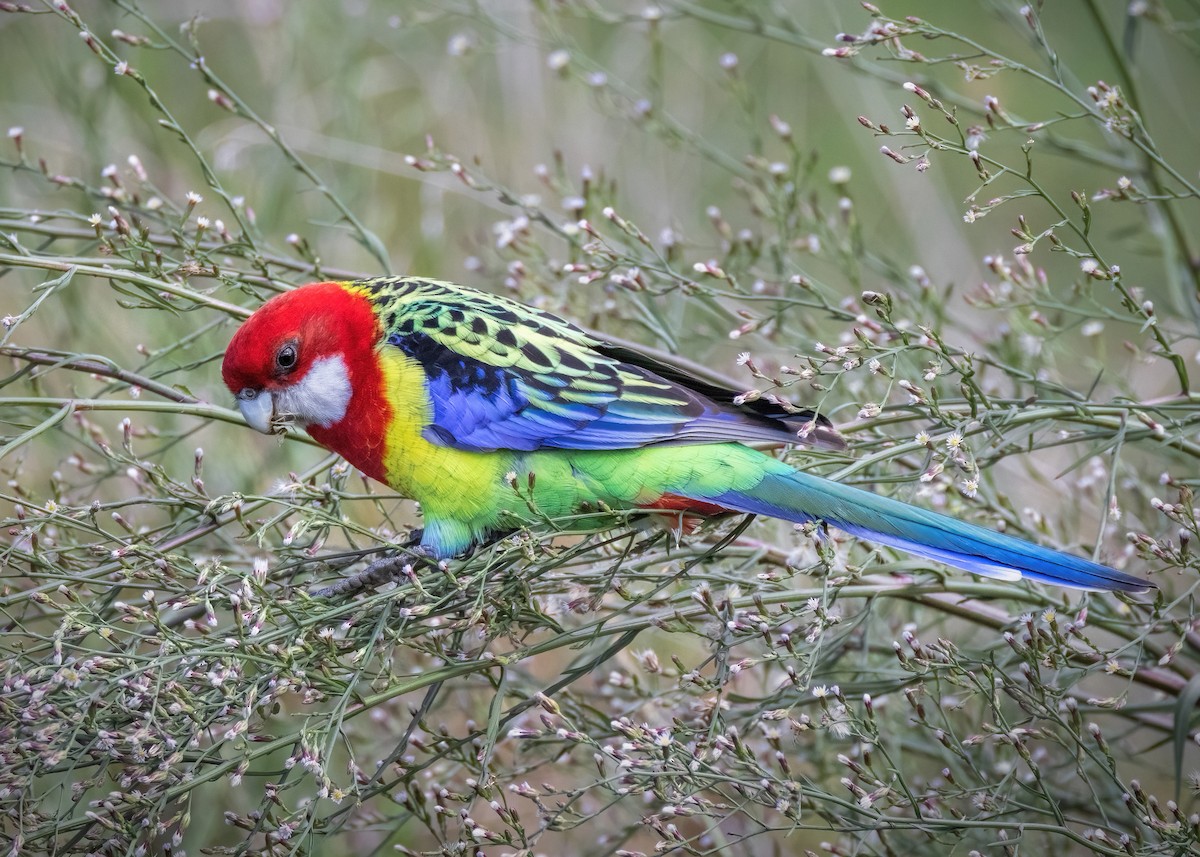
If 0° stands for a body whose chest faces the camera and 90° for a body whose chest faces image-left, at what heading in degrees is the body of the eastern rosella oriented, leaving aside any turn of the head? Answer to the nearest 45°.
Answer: approximately 90°
